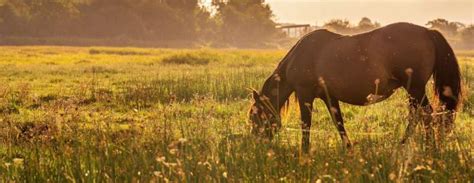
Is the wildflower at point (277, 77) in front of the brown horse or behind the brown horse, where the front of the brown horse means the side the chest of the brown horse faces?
in front

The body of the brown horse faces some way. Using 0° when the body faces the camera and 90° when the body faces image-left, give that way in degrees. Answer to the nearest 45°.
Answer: approximately 90°
